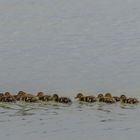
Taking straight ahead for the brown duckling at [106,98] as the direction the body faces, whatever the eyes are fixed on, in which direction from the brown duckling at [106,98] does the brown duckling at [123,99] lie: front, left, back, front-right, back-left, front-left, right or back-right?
back

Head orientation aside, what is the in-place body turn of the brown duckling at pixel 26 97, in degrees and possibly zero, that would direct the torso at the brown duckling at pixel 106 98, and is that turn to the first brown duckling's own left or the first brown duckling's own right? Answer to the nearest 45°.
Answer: approximately 180°

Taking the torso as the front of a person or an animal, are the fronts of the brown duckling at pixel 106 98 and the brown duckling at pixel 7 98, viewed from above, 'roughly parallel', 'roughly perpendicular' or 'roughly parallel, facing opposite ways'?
roughly parallel

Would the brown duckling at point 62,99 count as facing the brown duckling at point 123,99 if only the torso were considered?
no

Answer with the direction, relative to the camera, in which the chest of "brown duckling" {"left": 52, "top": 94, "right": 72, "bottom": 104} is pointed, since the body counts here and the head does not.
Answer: to the viewer's left

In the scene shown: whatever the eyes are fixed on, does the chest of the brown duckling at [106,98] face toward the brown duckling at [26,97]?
yes

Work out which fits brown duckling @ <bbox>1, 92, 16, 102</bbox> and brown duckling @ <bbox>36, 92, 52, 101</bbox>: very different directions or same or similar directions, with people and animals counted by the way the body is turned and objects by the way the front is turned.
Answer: same or similar directions

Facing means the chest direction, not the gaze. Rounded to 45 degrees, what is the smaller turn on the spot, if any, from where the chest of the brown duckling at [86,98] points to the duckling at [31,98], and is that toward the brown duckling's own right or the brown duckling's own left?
0° — it already faces it

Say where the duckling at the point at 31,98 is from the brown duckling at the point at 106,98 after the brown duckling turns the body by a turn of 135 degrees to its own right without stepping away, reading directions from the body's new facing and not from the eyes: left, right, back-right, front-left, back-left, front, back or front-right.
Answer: back-left

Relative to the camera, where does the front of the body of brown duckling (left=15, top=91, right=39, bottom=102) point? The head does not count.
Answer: to the viewer's left

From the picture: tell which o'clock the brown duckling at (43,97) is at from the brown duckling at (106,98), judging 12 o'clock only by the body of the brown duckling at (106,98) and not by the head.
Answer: the brown duckling at (43,97) is roughly at 12 o'clock from the brown duckling at (106,98).

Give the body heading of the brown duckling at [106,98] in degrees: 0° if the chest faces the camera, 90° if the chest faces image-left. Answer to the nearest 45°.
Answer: approximately 90°

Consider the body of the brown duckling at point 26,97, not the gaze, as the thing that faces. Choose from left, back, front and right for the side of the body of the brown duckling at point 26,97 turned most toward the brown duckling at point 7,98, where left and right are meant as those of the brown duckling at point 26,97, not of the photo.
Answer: front

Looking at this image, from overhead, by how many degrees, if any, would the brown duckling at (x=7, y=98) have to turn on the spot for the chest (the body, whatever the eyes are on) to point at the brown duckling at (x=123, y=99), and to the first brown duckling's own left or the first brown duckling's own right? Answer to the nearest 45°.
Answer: approximately 180°

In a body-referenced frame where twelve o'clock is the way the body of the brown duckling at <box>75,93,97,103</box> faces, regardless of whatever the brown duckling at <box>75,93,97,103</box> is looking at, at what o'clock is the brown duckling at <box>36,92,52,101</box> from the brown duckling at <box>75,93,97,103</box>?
the brown duckling at <box>36,92,52,101</box> is roughly at 12 o'clock from the brown duckling at <box>75,93,97,103</box>.

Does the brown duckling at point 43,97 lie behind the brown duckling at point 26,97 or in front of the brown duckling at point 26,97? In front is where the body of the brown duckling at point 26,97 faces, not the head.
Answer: behind

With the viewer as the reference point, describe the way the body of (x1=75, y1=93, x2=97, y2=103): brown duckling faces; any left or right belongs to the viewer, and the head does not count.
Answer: facing to the left of the viewer

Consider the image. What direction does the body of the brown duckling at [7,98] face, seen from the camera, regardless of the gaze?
to the viewer's left

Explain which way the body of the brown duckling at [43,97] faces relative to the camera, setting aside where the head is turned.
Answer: to the viewer's left

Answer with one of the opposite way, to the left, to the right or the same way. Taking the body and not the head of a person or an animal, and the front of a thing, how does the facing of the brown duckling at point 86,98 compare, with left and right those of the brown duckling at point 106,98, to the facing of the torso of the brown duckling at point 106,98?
the same way
